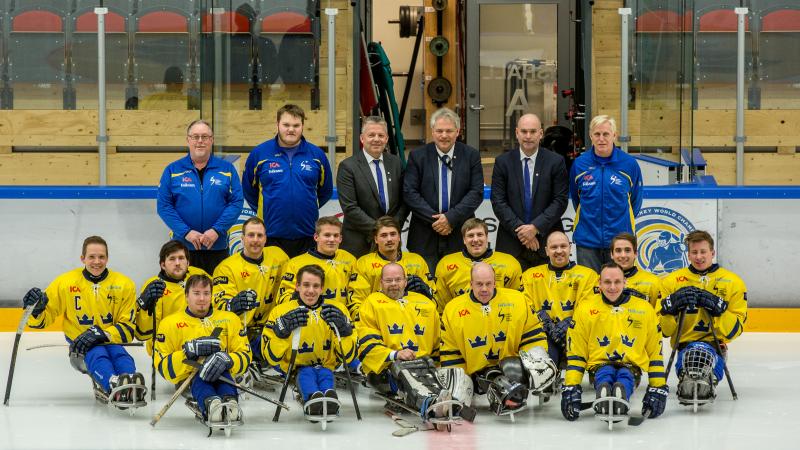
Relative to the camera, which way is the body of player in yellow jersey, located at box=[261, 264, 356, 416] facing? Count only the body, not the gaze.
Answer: toward the camera

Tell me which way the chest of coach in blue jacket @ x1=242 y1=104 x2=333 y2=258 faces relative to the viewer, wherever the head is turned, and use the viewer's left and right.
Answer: facing the viewer

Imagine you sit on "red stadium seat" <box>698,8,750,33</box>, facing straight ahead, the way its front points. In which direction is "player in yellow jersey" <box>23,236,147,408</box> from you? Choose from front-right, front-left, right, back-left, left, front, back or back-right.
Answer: front-right

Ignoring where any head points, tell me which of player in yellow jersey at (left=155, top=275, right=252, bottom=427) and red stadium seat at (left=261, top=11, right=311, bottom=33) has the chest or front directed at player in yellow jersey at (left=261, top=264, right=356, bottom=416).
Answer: the red stadium seat

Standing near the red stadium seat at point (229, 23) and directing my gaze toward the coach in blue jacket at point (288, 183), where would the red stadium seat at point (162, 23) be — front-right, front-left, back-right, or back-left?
back-right

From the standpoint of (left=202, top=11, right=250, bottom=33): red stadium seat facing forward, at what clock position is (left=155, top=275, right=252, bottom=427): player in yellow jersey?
The player in yellow jersey is roughly at 12 o'clock from the red stadium seat.

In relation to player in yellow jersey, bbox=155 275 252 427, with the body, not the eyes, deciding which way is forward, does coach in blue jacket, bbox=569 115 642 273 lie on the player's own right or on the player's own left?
on the player's own left

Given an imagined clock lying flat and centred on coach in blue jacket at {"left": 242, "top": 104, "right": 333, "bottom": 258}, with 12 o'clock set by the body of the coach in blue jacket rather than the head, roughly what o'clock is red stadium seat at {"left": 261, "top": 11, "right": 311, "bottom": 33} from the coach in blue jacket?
The red stadium seat is roughly at 6 o'clock from the coach in blue jacket.

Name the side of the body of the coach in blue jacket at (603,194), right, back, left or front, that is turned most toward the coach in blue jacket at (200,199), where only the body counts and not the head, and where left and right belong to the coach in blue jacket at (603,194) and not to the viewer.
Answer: right

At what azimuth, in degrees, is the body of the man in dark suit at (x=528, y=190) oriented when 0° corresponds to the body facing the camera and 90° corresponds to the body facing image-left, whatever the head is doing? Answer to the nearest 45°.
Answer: approximately 0°

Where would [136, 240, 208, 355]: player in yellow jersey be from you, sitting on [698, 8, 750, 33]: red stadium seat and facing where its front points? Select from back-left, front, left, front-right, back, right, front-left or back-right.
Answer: front-right

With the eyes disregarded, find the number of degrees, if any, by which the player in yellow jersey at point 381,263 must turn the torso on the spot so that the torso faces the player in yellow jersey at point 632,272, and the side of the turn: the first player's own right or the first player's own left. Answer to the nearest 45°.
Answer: approximately 90° to the first player's own left

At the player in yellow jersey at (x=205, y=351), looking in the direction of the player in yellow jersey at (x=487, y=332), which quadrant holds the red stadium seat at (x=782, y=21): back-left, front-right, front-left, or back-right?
front-left

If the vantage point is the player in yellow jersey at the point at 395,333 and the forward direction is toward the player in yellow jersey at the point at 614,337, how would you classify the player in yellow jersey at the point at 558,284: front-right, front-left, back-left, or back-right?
front-left
